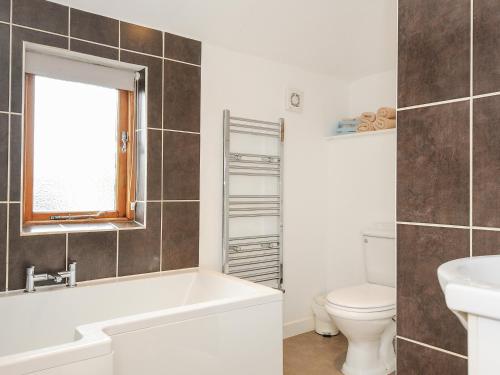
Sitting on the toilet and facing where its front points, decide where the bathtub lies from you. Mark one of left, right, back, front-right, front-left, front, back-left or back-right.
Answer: front

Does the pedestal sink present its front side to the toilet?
no

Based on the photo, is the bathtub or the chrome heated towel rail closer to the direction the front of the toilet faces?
the bathtub

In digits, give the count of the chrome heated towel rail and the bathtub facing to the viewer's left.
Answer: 0

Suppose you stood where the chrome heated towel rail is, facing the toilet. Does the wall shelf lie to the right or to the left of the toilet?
left

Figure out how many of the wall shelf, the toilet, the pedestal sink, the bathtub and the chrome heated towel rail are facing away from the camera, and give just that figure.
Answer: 0

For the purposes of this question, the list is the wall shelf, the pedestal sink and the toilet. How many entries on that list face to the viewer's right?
0

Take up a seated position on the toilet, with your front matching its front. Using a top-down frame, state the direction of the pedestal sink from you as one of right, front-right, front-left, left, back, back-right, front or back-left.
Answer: front-left

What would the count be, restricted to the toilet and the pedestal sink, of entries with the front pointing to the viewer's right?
0

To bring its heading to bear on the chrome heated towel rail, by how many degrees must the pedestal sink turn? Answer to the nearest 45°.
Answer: approximately 90° to its right

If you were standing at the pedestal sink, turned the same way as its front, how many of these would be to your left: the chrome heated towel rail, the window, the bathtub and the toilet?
0

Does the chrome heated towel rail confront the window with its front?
no

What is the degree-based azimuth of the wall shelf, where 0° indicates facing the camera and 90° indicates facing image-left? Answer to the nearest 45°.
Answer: approximately 45°

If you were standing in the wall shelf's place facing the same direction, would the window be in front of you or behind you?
in front

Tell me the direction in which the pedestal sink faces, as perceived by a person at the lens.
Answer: facing the viewer and to the left of the viewer
